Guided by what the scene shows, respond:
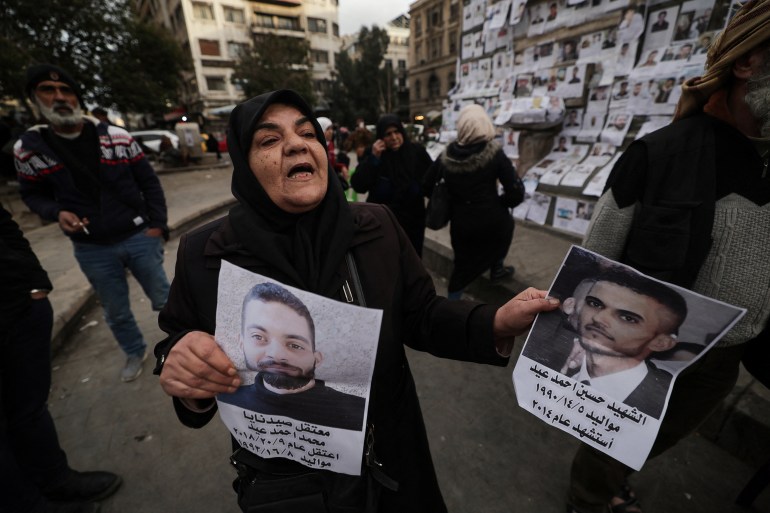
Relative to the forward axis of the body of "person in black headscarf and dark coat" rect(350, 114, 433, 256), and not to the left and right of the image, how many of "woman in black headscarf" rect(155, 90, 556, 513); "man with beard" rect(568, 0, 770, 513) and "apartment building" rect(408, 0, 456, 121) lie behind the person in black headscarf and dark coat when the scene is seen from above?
1

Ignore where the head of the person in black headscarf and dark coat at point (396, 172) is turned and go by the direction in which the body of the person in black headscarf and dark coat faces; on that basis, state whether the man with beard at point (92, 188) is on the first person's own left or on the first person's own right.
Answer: on the first person's own right

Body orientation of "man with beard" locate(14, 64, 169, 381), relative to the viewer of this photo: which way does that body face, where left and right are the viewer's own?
facing the viewer

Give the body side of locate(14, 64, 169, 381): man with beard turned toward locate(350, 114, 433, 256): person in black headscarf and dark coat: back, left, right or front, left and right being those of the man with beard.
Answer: left

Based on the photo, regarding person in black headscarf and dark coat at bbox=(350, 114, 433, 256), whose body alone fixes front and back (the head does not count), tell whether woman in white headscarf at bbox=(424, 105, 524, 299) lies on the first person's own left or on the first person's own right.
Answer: on the first person's own left

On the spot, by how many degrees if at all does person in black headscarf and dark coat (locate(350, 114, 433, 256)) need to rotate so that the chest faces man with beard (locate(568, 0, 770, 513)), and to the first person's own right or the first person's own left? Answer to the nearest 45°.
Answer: approximately 45° to the first person's own left

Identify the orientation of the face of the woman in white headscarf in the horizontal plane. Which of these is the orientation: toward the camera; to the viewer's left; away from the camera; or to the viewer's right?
away from the camera

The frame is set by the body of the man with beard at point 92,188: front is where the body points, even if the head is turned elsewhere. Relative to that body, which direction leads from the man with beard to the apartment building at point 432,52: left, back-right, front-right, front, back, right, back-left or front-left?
back-left

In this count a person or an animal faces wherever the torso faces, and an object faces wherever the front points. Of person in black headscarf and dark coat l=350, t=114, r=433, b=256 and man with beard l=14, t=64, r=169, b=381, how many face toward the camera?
2

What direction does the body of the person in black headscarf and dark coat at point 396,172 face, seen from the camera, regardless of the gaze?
toward the camera
